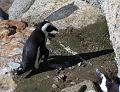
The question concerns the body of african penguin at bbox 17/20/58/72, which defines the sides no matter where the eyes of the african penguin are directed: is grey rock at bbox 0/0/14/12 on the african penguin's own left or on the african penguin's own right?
on the african penguin's own left

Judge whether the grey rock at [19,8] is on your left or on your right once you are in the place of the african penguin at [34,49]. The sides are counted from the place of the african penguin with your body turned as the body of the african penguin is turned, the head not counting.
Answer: on your left

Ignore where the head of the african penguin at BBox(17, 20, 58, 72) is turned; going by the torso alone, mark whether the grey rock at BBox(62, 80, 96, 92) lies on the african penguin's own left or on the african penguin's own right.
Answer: on the african penguin's own right

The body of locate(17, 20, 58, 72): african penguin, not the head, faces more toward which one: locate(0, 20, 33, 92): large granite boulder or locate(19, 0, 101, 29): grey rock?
the grey rock

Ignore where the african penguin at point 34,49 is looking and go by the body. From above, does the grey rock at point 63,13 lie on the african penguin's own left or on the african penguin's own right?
on the african penguin's own left

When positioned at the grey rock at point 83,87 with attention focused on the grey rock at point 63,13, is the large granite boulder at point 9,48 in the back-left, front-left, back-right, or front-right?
front-left

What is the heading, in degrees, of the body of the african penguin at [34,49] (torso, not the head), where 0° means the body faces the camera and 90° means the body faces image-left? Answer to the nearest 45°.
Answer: approximately 270°

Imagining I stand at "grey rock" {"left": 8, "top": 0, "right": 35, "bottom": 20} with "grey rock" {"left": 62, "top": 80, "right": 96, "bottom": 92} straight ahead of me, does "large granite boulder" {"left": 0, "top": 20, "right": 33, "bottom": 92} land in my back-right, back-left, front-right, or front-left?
front-right

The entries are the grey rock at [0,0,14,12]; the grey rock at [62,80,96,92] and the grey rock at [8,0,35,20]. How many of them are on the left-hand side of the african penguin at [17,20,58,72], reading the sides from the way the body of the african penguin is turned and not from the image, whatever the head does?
2

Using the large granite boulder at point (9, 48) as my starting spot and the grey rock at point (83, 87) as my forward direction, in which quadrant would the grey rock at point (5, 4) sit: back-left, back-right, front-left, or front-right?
back-left

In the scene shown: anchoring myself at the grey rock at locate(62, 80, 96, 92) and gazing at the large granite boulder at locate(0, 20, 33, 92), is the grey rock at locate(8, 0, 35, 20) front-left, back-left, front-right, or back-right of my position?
front-right
